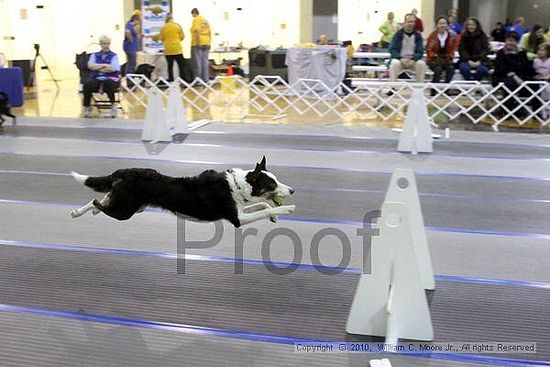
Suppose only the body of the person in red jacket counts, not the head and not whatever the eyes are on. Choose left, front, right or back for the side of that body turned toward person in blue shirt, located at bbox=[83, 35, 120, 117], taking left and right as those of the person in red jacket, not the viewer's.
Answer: right

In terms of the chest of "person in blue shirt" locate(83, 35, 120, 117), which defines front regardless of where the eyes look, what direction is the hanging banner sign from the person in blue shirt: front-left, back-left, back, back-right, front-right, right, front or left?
back

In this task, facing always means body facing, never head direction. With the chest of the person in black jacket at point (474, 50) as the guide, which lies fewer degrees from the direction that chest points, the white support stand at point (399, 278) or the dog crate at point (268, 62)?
the white support stand

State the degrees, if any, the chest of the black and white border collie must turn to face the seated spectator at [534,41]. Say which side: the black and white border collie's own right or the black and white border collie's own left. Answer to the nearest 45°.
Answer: approximately 45° to the black and white border collie's own left

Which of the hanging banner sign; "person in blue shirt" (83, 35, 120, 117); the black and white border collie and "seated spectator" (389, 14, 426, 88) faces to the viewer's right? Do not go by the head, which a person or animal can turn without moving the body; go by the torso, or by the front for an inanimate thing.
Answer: the black and white border collie

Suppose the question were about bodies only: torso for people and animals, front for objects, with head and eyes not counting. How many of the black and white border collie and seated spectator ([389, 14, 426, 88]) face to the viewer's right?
1

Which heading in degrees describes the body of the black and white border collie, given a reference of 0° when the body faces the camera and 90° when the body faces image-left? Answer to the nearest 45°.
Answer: approximately 270°

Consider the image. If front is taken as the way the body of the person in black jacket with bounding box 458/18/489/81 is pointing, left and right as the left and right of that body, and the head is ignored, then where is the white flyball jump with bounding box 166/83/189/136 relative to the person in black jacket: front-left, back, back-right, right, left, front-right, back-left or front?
front-right

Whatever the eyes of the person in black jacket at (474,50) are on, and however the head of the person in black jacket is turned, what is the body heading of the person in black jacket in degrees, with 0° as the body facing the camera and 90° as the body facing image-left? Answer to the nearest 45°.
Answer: approximately 0°

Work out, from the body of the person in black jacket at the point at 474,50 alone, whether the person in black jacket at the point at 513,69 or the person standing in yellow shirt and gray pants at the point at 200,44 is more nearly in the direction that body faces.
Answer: the person in black jacket

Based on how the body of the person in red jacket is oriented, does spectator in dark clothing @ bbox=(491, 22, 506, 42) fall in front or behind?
behind

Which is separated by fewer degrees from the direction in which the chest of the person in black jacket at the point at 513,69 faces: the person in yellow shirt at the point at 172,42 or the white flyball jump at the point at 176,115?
the white flyball jump

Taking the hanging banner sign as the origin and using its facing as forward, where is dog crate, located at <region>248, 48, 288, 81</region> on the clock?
The dog crate is roughly at 10 o'clock from the hanging banner sign.

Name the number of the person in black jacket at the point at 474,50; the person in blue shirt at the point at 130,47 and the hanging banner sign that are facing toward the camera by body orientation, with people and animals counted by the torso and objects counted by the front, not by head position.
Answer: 2

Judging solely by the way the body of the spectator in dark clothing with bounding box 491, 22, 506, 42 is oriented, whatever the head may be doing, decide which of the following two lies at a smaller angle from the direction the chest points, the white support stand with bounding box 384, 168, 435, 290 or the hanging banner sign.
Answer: the white support stand
